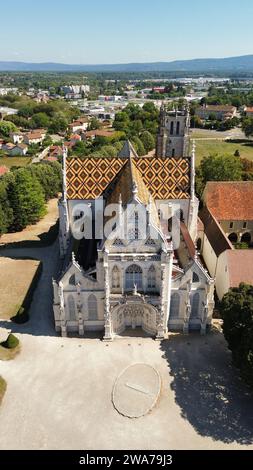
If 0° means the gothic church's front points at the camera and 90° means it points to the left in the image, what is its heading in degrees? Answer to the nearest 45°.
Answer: approximately 0°

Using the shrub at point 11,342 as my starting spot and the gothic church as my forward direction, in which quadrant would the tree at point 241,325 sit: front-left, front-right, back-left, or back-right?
front-right

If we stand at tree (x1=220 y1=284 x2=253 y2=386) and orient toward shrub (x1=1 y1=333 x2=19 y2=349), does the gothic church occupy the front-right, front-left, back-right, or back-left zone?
front-right

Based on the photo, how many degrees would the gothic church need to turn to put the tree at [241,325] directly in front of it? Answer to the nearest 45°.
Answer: approximately 45° to its left

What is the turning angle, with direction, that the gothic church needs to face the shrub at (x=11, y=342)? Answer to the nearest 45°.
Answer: approximately 90° to its right
